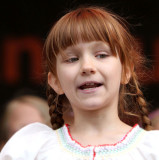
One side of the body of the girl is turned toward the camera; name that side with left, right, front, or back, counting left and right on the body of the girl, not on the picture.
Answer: front
